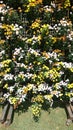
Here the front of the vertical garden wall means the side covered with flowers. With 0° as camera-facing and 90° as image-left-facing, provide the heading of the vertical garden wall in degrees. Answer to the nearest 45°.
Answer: approximately 0°
